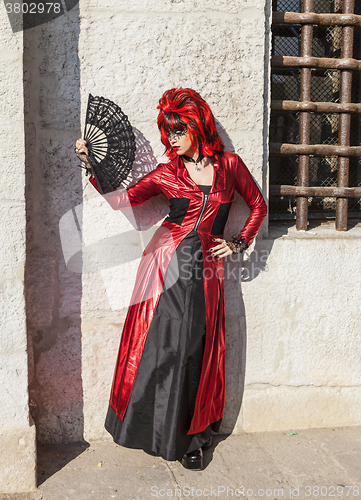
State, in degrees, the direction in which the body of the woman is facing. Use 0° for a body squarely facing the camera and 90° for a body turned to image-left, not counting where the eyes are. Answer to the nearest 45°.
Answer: approximately 0°
